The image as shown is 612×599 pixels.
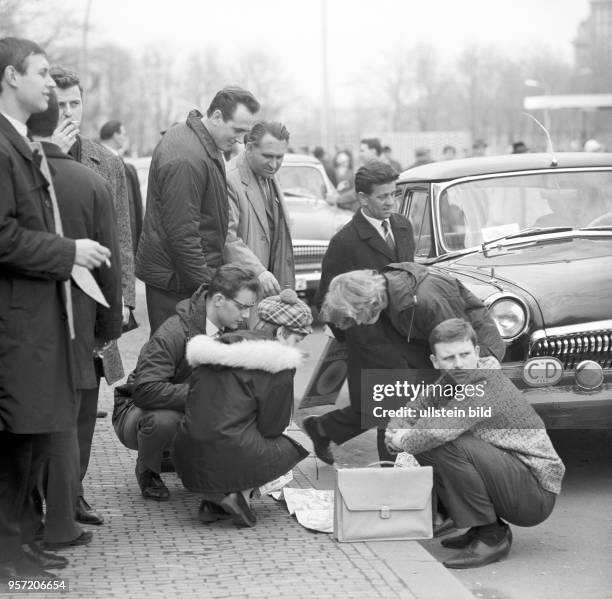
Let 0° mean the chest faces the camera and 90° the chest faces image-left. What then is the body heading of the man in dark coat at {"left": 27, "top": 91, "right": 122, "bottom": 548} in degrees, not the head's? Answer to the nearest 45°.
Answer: approximately 225°

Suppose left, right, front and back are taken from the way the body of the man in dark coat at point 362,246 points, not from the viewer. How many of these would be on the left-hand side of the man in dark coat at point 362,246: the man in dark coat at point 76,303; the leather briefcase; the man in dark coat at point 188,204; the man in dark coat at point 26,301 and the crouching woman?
0

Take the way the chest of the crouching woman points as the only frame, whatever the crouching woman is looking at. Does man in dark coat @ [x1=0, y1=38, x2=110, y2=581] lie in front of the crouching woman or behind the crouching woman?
behind

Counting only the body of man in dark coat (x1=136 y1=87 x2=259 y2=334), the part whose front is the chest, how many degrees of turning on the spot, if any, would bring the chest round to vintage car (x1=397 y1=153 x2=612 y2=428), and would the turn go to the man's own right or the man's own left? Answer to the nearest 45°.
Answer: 0° — they already face it

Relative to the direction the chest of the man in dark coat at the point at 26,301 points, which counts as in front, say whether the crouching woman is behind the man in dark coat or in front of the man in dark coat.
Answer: in front

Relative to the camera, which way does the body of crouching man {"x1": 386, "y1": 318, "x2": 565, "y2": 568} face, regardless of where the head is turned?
to the viewer's left

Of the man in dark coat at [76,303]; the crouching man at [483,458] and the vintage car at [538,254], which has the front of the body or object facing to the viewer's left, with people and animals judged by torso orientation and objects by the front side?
the crouching man

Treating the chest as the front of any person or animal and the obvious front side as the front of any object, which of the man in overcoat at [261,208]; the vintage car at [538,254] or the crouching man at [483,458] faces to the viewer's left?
the crouching man

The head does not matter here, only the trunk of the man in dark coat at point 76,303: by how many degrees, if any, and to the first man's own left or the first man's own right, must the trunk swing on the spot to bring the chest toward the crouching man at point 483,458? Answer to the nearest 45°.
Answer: approximately 45° to the first man's own right

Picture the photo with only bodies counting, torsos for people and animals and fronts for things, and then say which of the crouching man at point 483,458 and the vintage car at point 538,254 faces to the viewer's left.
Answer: the crouching man

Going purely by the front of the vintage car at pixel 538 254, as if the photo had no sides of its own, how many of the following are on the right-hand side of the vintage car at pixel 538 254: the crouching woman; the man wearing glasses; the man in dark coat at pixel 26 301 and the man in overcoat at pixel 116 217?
4

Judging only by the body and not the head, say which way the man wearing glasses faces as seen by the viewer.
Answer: to the viewer's right

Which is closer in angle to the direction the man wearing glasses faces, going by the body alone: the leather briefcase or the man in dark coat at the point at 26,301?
the leather briefcase

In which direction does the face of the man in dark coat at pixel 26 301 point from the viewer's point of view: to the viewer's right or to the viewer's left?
to the viewer's right

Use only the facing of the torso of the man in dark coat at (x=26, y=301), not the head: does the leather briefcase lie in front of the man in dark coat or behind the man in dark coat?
in front

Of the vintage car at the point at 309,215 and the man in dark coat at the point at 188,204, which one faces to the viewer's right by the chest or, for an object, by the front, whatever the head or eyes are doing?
the man in dark coat

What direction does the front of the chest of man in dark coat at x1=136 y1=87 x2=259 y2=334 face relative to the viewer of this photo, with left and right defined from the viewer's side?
facing to the right of the viewer

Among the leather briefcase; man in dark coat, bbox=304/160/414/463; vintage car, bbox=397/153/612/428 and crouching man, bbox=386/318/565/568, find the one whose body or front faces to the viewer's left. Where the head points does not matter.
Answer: the crouching man

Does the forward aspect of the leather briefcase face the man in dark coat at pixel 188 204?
no
